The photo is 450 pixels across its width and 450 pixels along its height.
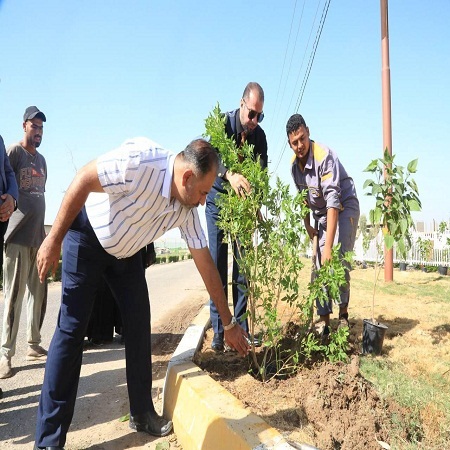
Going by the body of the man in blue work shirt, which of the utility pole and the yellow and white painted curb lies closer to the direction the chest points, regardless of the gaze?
the yellow and white painted curb

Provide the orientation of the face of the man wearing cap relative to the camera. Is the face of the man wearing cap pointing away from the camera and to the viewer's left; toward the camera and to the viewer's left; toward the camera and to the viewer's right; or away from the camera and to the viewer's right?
toward the camera and to the viewer's right

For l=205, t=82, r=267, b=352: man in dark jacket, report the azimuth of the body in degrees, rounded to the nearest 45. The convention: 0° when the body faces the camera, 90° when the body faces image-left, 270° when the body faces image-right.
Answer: approximately 315°

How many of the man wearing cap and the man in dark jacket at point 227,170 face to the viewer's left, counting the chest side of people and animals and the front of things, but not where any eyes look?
0

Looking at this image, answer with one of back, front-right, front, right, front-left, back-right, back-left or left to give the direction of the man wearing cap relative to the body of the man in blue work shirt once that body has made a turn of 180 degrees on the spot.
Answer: back-left

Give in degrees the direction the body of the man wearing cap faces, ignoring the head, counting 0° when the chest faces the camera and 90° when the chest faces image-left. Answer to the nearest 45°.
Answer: approximately 315°

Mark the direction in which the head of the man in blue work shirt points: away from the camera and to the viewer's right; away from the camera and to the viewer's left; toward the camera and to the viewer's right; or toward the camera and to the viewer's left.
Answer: toward the camera and to the viewer's left

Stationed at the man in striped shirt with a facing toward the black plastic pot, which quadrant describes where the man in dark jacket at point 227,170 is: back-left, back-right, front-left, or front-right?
front-left

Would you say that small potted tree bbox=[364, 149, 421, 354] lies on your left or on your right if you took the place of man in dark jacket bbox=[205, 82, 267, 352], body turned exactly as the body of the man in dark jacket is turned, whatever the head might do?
on your left
